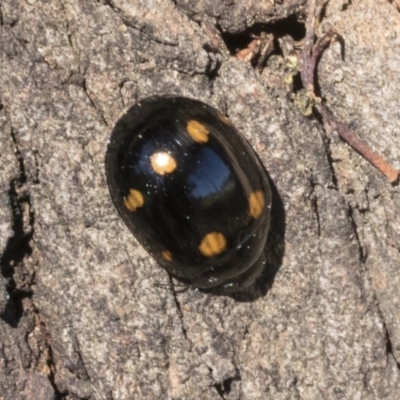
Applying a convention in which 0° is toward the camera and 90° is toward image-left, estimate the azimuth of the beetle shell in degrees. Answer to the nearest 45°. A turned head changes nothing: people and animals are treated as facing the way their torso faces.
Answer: approximately 315°
